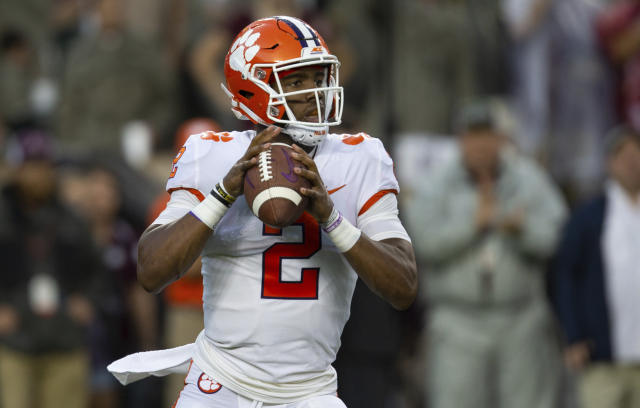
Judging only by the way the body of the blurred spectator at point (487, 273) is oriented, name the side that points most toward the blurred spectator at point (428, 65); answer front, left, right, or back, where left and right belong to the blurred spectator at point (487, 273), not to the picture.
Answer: back

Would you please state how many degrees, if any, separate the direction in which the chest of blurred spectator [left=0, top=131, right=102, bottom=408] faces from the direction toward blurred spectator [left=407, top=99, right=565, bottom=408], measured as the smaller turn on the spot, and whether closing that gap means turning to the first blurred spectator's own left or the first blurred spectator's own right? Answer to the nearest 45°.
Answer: approximately 90° to the first blurred spectator's own left

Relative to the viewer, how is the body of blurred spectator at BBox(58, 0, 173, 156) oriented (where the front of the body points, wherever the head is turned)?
toward the camera

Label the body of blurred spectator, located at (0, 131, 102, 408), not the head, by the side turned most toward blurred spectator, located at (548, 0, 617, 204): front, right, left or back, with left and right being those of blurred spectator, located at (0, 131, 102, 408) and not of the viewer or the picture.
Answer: left

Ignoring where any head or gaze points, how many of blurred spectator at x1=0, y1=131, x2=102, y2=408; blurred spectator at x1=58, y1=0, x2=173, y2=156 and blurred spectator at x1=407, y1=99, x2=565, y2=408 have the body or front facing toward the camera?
3

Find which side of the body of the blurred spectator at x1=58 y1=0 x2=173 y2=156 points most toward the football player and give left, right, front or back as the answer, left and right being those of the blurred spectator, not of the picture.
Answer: front

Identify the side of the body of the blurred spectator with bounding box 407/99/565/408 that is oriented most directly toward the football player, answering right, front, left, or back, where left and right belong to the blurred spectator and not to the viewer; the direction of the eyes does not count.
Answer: front

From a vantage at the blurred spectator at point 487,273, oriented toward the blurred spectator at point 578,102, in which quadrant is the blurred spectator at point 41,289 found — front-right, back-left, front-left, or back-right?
back-left
